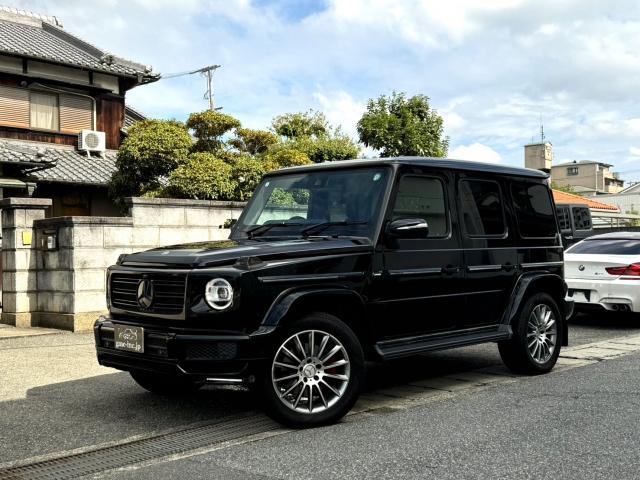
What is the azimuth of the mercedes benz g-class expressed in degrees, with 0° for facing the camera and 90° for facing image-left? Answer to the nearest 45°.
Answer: approximately 45°

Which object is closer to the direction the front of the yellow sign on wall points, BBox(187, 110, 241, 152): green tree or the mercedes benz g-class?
the mercedes benz g-class

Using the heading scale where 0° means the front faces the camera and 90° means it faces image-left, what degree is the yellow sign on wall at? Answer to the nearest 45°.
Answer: approximately 0°

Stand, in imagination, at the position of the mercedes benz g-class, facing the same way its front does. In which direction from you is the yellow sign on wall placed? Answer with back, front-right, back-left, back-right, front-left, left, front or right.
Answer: right

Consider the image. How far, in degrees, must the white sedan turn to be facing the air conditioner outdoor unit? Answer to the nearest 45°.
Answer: approximately 135° to its left

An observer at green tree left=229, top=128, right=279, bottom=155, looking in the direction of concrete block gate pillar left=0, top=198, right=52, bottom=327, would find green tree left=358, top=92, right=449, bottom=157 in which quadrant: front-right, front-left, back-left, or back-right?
back-left

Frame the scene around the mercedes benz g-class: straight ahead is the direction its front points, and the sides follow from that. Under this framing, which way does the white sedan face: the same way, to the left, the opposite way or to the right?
the opposite way

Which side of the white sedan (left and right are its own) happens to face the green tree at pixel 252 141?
left

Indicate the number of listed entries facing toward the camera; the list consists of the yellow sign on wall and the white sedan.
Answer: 1

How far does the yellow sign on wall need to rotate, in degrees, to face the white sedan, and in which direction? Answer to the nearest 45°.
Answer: approximately 45° to its left

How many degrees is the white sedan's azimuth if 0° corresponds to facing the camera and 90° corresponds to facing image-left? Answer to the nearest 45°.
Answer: approximately 225°

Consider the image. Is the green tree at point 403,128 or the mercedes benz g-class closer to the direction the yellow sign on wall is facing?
the mercedes benz g-class

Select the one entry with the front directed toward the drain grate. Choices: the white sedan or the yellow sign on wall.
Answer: the yellow sign on wall

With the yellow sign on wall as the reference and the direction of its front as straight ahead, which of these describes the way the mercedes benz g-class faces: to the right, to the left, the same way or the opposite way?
to the right
